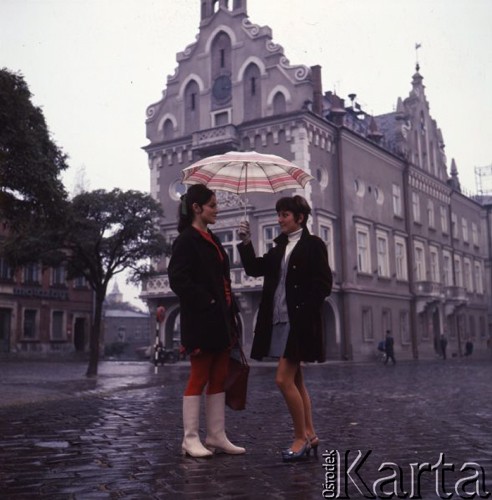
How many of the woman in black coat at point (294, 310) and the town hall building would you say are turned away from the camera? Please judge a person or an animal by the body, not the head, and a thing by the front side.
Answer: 0

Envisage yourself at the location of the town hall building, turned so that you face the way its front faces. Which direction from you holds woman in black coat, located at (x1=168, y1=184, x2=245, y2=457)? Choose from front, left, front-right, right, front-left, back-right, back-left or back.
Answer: front-left

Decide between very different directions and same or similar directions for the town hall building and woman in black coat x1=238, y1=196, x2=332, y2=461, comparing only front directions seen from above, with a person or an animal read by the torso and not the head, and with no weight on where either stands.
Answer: same or similar directions

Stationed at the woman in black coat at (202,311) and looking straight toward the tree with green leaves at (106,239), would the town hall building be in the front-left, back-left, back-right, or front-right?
front-right

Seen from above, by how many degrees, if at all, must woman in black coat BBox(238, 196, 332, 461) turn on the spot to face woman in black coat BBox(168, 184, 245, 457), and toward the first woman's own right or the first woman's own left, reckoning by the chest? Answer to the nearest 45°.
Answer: approximately 45° to the first woman's own right

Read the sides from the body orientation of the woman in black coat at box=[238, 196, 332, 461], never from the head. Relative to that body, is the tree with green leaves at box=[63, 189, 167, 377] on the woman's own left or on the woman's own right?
on the woman's own right

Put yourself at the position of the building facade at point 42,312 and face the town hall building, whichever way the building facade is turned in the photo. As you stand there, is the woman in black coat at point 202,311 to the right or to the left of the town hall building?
right

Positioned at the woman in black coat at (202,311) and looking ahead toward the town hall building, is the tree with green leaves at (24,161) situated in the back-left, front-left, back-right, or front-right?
front-left

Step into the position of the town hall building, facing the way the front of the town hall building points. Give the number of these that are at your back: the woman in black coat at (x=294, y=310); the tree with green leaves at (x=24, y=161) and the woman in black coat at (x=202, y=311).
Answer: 0

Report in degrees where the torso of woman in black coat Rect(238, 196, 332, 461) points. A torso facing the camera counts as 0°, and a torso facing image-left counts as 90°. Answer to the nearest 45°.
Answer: approximately 45°

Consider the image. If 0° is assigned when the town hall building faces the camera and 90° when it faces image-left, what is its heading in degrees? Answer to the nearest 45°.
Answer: approximately 45°

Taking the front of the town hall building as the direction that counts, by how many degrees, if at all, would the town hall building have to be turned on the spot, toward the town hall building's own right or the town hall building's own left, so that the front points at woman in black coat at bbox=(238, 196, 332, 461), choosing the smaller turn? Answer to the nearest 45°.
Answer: approximately 45° to the town hall building's own left

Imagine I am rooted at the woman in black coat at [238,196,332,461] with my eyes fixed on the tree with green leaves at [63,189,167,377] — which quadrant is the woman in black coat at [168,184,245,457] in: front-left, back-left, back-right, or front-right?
front-left

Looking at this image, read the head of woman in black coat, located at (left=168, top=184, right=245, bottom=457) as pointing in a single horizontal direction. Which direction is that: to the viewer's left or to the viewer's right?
to the viewer's right

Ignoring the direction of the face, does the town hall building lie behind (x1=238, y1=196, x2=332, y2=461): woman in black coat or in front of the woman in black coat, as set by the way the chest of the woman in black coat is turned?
behind
